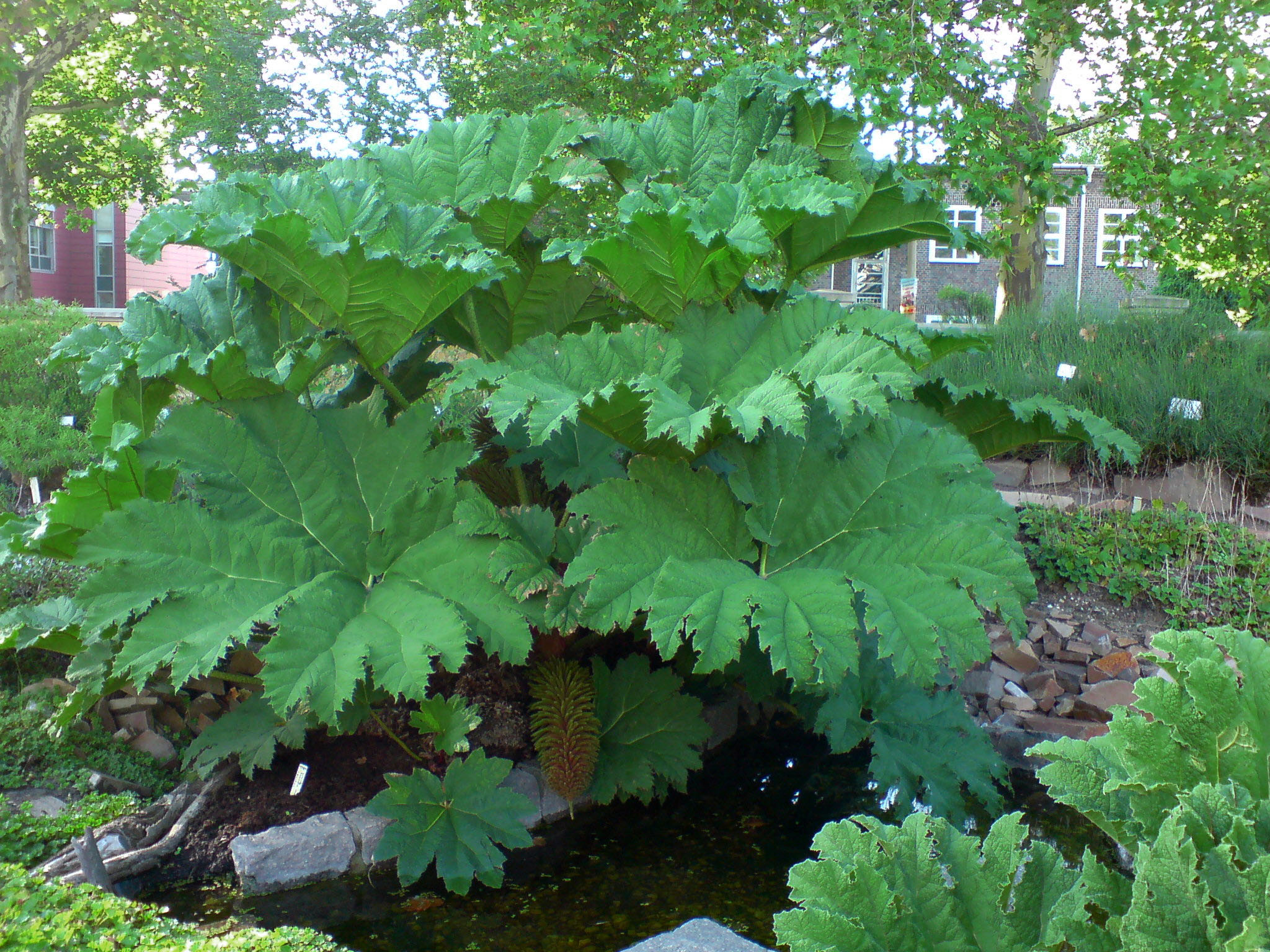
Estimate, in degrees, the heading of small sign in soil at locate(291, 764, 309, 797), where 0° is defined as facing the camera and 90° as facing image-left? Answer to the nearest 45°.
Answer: approximately 0°

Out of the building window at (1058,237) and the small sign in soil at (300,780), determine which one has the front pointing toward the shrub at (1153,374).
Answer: the building window

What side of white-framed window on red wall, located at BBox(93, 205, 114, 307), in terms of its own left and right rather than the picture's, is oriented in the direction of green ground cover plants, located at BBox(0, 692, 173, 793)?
front

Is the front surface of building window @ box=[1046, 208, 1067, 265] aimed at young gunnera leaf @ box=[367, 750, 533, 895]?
yes

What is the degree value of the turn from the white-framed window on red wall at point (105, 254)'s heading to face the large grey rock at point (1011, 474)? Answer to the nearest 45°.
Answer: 0° — it already faces it

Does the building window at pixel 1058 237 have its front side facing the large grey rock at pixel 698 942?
yes

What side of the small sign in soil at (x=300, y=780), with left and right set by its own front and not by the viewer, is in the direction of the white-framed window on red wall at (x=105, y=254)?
back

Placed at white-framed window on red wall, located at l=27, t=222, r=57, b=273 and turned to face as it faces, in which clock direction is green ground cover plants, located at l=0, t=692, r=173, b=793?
The green ground cover plants is roughly at 12 o'clock from the white-framed window on red wall.

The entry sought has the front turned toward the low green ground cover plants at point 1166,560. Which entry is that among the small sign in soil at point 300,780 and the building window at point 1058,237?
the building window
